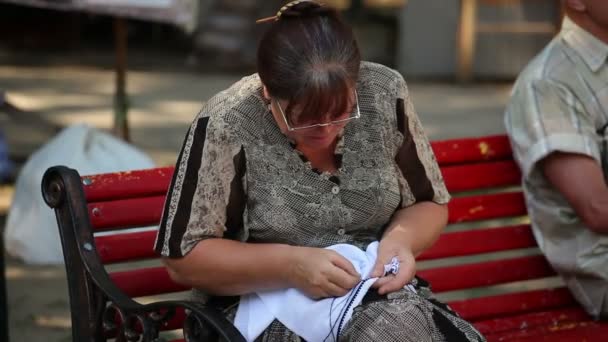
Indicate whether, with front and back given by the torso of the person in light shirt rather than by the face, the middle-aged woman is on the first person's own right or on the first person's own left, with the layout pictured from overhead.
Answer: on the first person's own right

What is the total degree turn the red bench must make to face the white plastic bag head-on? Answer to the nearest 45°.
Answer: approximately 180°

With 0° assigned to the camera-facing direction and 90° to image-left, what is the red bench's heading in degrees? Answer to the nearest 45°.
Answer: approximately 315°

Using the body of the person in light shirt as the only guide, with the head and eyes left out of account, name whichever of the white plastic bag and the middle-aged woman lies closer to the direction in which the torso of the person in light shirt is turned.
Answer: the middle-aged woman
